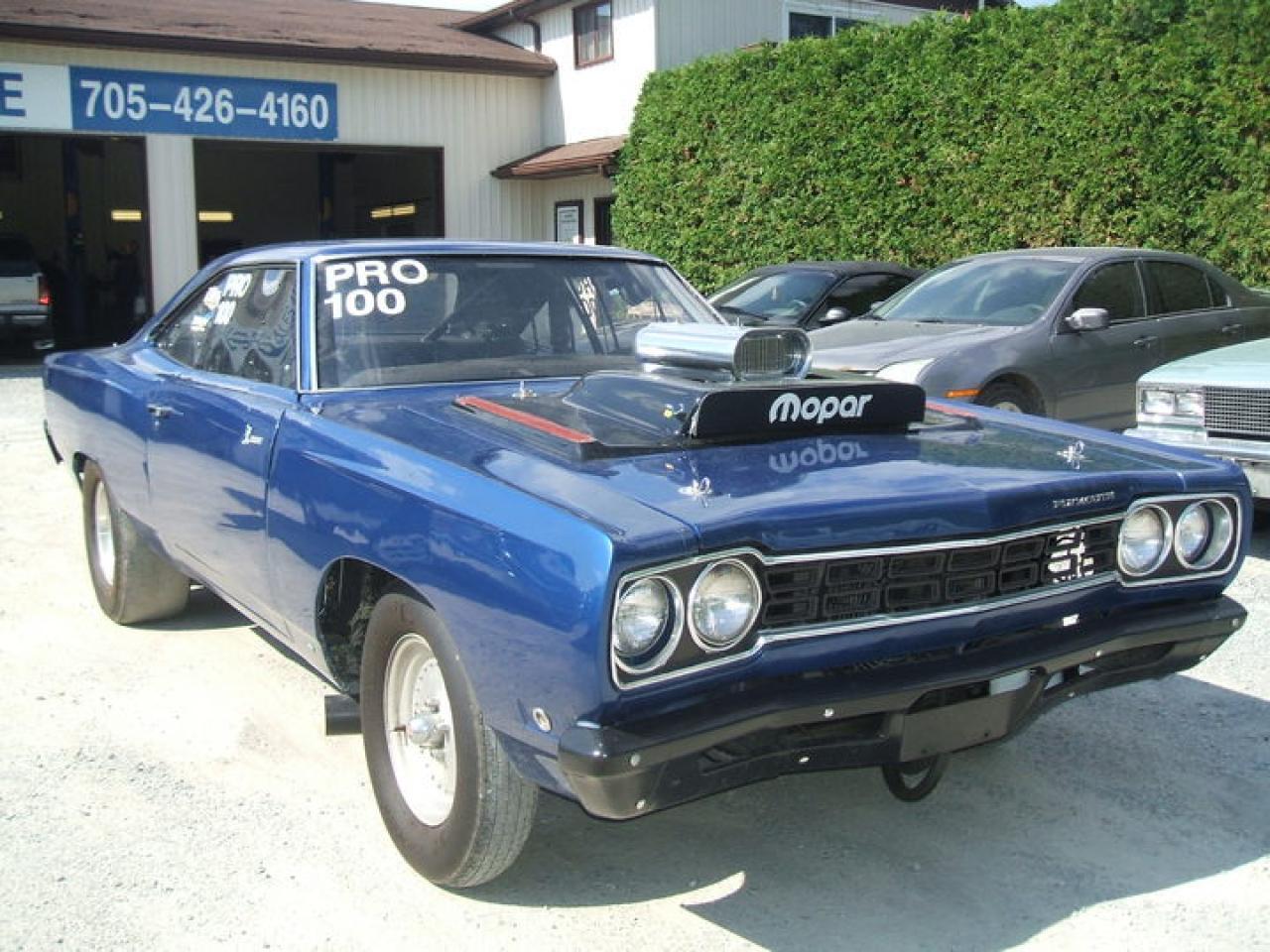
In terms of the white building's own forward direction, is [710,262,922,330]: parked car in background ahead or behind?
ahead

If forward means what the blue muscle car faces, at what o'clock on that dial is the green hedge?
The green hedge is roughly at 8 o'clock from the blue muscle car.

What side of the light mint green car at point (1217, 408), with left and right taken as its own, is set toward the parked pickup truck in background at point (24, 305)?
right

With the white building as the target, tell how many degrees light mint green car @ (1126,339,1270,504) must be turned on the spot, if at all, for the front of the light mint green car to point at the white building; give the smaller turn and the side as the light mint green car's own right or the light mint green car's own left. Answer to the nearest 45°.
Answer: approximately 90° to the light mint green car's own right

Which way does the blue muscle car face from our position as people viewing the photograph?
facing the viewer and to the right of the viewer

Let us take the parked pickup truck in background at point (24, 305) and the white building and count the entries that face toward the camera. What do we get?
1

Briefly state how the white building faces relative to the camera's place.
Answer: facing the viewer

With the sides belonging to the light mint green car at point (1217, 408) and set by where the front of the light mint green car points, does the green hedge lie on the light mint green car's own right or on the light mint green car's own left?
on the light mint green car's own right

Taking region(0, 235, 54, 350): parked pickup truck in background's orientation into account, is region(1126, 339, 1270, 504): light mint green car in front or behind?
behind

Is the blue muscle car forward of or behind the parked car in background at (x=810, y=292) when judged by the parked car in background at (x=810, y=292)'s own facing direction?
forward

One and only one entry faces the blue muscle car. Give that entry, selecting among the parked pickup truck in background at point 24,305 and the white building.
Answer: the white building

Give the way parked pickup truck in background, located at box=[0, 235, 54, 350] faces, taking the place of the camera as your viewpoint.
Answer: facing away from the viewer
